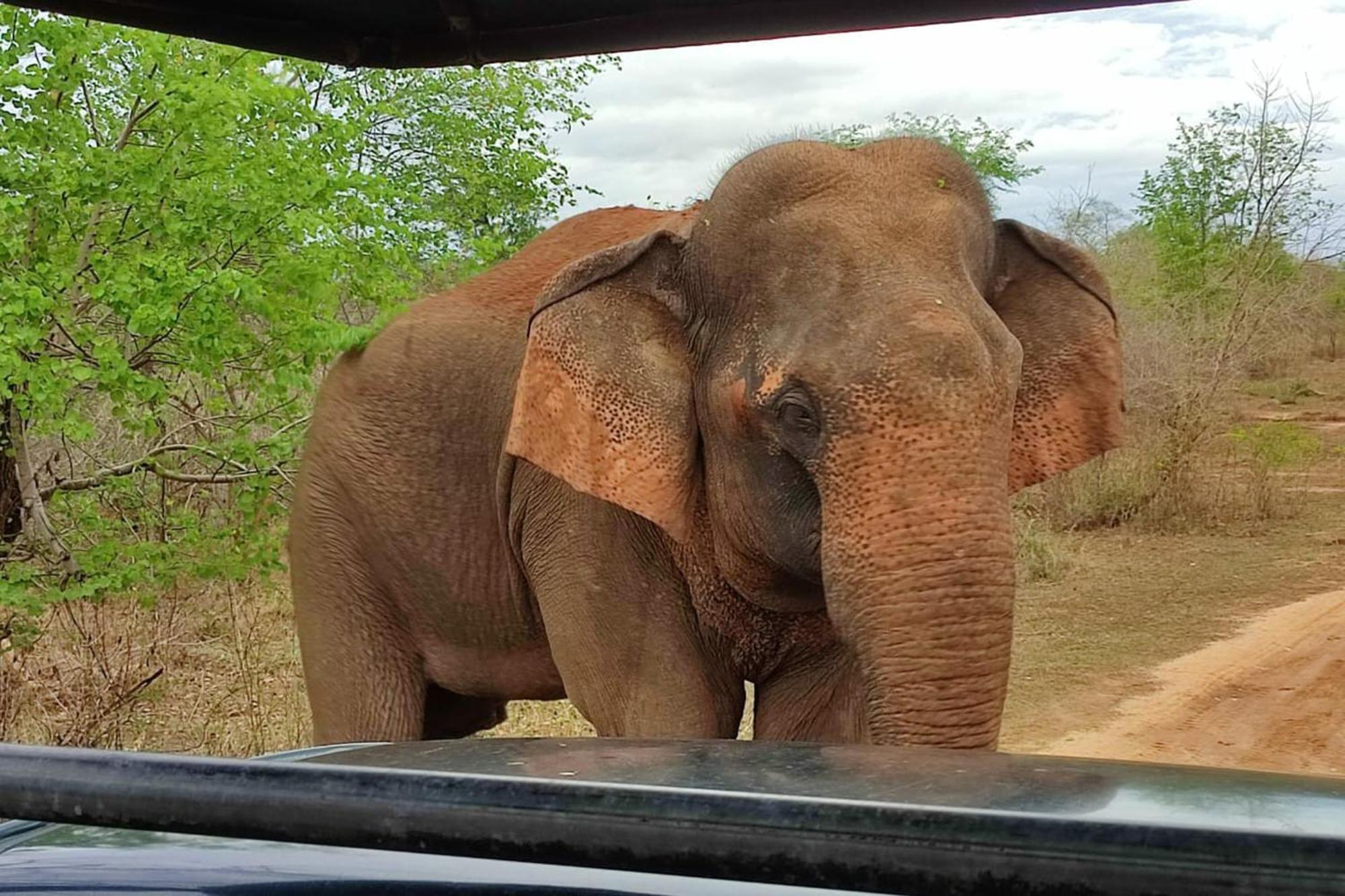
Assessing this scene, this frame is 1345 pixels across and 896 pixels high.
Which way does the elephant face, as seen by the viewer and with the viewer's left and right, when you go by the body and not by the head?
facing the viewer and to the right of the viewer

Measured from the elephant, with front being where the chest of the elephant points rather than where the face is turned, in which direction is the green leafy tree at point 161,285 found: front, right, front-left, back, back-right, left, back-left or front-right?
back

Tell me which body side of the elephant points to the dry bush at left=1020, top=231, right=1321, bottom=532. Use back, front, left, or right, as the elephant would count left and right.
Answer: left
